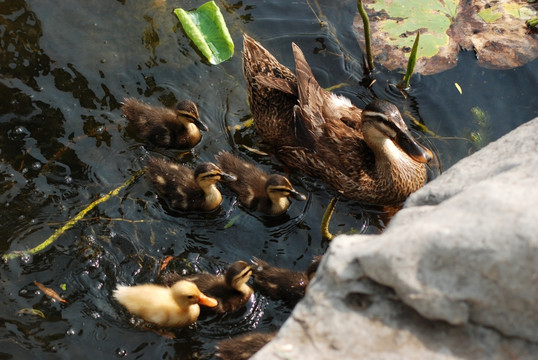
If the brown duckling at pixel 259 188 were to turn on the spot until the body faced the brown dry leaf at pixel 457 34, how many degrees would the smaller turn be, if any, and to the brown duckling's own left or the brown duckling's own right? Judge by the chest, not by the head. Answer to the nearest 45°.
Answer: approximately 90° to the brown duckling's own left

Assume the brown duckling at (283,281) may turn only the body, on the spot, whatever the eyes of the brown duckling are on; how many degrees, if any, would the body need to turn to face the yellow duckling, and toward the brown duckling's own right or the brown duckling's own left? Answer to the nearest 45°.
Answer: approximately 180°

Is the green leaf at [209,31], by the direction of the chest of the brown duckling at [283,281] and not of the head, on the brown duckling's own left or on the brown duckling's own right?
on the brown duckling's own left

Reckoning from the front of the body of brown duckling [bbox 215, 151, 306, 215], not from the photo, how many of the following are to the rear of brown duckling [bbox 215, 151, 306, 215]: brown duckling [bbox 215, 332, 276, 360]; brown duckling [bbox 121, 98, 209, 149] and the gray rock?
1

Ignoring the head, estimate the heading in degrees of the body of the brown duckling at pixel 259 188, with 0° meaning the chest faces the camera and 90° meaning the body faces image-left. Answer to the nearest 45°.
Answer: approximately 315°

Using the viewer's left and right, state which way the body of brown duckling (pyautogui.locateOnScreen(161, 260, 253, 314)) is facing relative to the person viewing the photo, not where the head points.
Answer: facing to the right of the viewer

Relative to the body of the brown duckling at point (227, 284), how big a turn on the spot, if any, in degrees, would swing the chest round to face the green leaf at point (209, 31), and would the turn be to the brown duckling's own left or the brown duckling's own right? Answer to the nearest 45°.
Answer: approximately 90° to the brown duckling's own left

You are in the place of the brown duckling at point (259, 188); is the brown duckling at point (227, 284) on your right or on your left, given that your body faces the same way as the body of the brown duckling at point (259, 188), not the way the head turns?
on your right

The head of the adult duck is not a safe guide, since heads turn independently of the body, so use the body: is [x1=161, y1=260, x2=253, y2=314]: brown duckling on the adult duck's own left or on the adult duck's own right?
on the adult duck's own right

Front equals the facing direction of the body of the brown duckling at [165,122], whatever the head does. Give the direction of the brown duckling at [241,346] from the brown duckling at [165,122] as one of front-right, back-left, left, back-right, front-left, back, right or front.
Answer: front-right

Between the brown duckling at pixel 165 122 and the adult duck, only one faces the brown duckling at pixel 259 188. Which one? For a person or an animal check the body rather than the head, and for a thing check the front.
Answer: the brown duckling at pixel 165 122

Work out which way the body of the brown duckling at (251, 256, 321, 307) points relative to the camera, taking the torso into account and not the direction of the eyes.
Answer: to the viewer's right

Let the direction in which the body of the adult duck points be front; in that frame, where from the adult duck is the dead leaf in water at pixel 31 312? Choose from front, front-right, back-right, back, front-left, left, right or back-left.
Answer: right

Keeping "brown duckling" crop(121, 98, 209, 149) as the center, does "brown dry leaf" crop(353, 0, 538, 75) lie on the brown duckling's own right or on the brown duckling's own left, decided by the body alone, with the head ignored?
on the brown duckling's own left

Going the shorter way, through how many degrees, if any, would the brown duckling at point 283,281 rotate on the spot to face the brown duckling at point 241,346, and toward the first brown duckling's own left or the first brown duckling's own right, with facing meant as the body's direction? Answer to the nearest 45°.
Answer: approximately 135° to the first brown duckling's own right

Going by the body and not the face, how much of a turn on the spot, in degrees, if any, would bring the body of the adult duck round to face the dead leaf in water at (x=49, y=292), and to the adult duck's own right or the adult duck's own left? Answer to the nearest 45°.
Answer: approximately 90° to the adult duck's own right

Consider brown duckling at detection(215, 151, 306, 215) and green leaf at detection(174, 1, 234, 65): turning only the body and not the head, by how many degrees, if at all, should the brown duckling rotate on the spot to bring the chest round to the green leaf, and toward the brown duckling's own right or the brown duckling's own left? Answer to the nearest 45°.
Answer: approximately 135° to the brown duckling's own left

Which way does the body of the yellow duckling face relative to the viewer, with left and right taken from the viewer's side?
facing to the right of the viewer

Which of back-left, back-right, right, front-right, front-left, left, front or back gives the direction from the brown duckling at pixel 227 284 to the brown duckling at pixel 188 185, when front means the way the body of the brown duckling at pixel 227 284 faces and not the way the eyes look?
left
